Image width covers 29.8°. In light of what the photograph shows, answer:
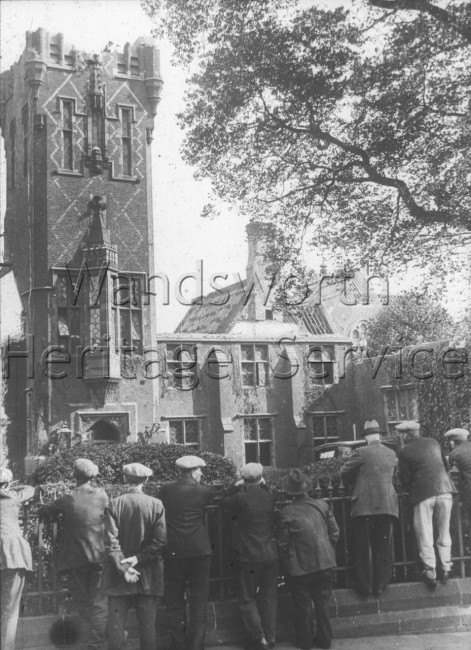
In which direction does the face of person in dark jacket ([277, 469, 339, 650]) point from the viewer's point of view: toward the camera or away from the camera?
away from the camera

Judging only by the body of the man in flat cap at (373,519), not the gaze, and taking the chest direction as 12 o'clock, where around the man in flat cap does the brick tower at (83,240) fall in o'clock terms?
The brick tower is roughly at 11 o'clock from the man in flat cap.

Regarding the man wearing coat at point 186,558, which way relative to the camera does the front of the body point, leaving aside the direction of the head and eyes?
away from the camera

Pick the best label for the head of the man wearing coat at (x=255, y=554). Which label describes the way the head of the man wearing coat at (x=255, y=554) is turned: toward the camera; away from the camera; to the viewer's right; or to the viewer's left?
away from the camera

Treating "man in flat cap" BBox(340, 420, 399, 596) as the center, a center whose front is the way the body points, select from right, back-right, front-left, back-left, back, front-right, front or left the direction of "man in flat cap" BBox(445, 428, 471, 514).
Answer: front-right

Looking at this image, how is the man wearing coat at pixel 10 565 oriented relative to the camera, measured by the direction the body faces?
away from the camera

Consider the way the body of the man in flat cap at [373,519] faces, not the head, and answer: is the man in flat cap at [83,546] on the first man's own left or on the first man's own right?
on the first man's own left

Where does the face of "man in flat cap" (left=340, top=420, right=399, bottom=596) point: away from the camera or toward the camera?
away from the camera

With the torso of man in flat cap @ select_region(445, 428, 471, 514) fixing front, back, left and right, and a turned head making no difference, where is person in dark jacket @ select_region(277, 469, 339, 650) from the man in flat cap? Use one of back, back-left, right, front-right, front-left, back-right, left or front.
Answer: left

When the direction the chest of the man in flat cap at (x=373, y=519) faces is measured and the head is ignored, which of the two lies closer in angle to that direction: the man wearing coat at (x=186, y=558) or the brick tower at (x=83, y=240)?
the brick tower

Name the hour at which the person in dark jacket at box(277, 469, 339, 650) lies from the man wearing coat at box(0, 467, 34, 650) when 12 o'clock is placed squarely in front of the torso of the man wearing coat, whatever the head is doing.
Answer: The person in dark jacket is roughly at 3 o'clock from the man wearing coat.

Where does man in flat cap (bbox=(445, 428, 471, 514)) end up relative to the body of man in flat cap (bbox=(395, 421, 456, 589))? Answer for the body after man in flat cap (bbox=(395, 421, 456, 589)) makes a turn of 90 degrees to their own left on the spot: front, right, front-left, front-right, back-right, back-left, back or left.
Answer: back

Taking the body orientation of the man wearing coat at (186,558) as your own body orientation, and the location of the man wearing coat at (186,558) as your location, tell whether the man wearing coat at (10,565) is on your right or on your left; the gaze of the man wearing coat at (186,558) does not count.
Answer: on your left

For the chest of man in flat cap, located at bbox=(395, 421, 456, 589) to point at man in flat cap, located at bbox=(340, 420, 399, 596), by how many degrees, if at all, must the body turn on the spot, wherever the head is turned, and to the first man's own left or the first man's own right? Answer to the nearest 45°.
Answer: approximately 90° to the first man's own left

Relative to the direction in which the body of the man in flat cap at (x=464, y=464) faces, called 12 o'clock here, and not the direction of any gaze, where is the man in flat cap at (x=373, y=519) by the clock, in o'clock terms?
the man in flat cap at (x=373, y=519) is roughly at 9 o'clock from the man in flat cap at (x=464, y=464).

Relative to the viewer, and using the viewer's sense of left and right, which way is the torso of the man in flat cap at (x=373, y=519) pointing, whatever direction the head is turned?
facing away from the viewer
